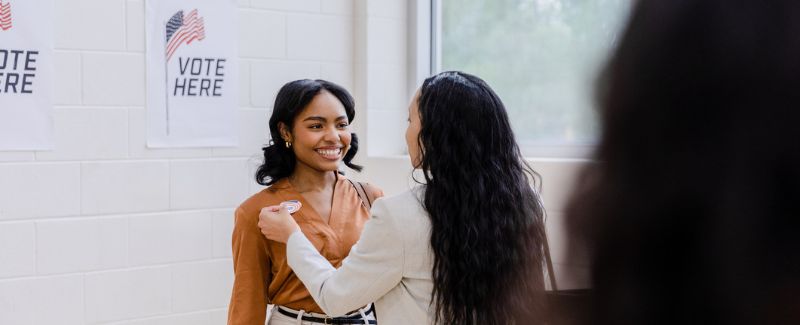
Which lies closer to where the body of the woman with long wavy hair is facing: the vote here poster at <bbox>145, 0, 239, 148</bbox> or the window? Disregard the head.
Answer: the vote here poster

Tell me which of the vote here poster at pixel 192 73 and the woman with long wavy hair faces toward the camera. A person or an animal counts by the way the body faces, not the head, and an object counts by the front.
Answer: the vote here poster

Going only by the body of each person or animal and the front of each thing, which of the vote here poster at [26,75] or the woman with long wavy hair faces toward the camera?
the vote here poster

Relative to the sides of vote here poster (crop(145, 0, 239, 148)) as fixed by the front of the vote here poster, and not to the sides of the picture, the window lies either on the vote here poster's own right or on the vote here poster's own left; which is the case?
on the vote here poster's own left

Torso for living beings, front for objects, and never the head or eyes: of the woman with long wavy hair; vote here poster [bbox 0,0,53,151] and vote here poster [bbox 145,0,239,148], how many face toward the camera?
2

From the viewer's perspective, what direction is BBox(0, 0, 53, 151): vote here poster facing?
toward the camera

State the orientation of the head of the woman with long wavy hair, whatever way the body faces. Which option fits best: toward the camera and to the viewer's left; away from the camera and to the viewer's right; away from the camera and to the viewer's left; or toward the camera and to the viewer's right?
away from the camera and to the viewer's left

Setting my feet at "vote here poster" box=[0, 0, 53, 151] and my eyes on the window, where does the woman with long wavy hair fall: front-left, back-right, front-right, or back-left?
front-right

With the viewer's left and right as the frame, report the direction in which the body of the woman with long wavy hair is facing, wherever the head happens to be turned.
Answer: facing away from the viewer and to the left of the viewer

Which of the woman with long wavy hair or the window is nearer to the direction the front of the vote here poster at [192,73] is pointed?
the woman with long wavy hair

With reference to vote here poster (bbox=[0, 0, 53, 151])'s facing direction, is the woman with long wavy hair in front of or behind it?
in front

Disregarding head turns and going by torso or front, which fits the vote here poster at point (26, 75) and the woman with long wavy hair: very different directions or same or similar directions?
very different directions

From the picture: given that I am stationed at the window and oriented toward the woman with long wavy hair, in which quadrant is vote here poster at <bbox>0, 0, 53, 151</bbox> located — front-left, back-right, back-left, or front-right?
front-right

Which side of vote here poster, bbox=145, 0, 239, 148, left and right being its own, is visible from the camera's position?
front

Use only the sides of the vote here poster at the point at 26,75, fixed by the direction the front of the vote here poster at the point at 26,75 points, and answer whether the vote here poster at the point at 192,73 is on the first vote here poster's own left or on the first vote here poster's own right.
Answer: on the first vote here poster's own left

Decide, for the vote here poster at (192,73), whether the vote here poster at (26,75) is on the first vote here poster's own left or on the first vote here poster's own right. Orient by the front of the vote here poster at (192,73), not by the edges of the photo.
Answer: on the first vote here poster's own right
